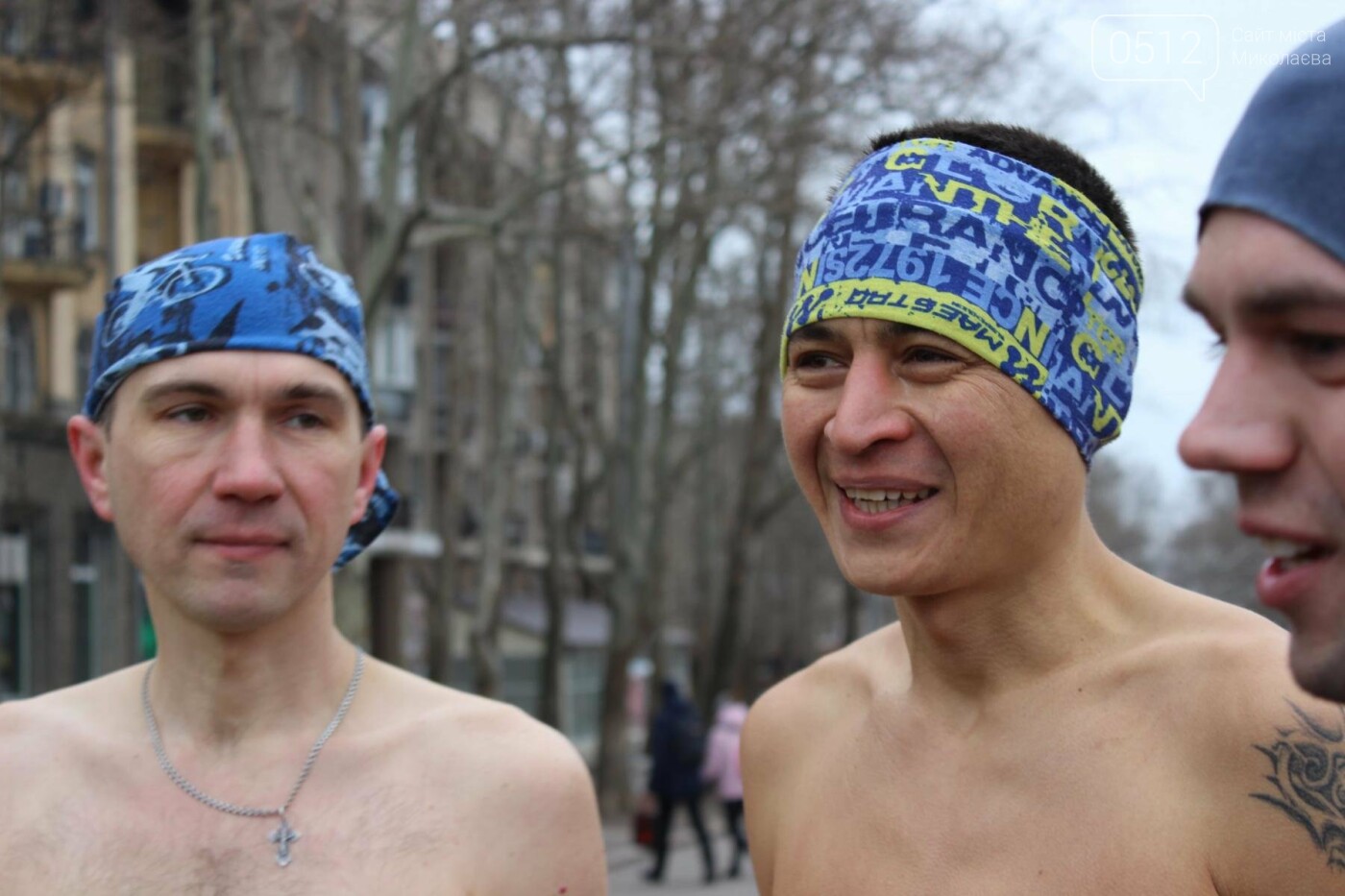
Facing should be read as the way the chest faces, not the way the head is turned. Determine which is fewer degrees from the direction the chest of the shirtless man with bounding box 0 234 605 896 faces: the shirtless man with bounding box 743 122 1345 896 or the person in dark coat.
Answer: the shirtless man

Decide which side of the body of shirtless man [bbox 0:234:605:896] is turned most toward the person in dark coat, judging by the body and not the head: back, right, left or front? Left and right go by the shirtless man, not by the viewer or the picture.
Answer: back

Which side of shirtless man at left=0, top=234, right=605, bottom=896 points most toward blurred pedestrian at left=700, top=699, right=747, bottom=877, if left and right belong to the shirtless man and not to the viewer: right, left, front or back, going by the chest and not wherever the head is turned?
back

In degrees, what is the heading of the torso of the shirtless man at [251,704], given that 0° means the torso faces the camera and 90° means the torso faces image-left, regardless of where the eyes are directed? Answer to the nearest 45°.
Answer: approximately 0°

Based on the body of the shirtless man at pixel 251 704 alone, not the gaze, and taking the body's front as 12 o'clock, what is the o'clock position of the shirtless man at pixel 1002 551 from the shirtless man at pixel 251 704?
the shirtless man at pixel 1002 551 is roughly at 10 o'clock from the shirtless man at pixel 251 704.

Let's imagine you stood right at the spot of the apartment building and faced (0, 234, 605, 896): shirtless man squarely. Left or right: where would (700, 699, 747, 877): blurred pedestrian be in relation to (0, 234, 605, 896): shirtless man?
left

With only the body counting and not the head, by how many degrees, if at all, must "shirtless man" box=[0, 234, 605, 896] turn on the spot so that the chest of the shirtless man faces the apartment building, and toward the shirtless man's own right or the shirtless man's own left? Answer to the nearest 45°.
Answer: approximately 180°

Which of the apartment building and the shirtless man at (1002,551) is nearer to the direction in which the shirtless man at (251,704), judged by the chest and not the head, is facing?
the shirtless man

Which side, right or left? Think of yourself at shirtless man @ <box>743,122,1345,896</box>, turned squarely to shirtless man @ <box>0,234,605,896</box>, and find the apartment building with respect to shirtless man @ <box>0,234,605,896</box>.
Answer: right
